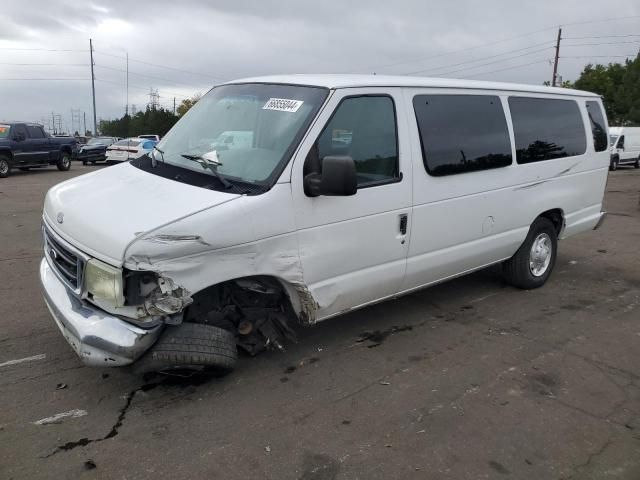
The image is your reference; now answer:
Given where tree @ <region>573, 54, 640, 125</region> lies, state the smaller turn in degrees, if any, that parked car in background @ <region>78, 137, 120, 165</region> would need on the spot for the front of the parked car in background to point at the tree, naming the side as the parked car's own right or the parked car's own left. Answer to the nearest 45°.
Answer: approximately 135° to the parked car's own left

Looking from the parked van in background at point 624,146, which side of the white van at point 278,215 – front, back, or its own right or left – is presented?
back

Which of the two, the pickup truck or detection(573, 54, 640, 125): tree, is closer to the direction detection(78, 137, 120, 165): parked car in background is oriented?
the pickup truck

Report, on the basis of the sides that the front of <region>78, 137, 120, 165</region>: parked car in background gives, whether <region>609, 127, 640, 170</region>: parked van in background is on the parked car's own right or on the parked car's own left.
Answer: on the parked car's own left

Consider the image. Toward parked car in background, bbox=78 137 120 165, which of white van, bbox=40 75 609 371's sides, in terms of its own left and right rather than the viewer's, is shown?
right

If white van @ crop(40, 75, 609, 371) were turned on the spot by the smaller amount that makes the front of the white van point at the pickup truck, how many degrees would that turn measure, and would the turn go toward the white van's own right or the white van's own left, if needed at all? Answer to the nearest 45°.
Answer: approximately 90° to the white van's own right

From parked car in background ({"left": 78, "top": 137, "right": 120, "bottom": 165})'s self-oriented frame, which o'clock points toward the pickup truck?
The pickup truck is roughly at 11 o'clock from the parked car in background.
